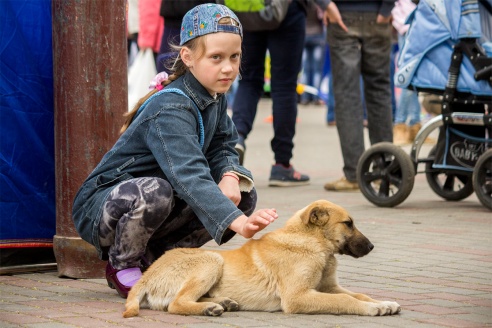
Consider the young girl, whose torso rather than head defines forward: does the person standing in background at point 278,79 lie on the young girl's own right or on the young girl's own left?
on the young girl's own left

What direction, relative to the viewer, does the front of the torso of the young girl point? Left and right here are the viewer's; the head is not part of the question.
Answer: facing the viewer and to the right of the viewer

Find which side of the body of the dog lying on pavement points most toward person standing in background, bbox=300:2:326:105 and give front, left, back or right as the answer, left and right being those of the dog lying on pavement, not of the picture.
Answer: left

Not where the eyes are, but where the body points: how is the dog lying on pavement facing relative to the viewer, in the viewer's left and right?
facing to the right of the viewer

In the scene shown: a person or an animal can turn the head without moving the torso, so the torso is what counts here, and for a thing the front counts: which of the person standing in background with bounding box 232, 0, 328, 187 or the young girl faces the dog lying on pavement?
the young girl

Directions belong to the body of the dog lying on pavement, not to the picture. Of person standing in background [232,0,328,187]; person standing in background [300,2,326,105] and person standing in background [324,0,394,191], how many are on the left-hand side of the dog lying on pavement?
3
